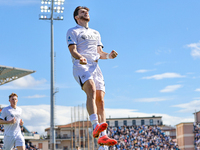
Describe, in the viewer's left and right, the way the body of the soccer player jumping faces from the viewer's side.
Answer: facing the viewer and to the right of the viewer

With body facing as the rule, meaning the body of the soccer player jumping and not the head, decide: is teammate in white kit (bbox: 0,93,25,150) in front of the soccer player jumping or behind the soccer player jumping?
behind

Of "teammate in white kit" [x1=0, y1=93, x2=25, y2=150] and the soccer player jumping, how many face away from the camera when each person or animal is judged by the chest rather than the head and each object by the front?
0

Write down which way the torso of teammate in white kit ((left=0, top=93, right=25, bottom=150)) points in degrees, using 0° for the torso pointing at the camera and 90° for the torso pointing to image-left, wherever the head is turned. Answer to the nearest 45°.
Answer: approximately 315°

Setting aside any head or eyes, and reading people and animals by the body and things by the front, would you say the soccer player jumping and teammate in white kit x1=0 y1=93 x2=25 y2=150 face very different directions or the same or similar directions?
same or similar directions
